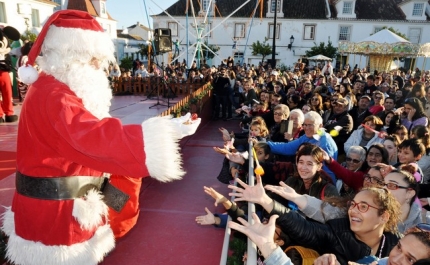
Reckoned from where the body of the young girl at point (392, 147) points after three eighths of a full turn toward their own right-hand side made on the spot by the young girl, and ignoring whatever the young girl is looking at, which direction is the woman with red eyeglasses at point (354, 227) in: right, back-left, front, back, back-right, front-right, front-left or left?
back

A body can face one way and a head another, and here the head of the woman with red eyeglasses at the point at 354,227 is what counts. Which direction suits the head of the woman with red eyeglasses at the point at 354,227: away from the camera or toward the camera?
toward the camera

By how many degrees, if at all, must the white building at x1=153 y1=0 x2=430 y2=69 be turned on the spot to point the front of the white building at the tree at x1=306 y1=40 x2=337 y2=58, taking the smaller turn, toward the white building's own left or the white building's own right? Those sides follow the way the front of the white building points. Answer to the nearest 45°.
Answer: approximately 45° to the white building's own left

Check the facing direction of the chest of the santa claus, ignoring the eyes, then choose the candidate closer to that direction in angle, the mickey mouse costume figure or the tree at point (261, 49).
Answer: the tree

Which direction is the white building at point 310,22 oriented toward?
toward the camera

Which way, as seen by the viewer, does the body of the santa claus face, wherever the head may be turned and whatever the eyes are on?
to the viewer's right

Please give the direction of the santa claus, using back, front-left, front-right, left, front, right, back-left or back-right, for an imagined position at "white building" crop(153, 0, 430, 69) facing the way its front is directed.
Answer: front

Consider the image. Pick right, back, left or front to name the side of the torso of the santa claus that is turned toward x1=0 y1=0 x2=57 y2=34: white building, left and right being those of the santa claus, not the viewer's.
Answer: left

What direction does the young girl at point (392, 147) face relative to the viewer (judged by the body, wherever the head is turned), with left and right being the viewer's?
facing the viewer and to the left of the viewer

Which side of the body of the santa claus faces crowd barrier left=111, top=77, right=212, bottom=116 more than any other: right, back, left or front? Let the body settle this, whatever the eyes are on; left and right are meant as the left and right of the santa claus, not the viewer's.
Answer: left

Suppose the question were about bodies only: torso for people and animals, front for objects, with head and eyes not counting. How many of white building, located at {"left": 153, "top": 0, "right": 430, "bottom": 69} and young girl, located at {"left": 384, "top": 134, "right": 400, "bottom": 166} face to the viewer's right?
0

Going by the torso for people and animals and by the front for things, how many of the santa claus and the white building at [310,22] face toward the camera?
1

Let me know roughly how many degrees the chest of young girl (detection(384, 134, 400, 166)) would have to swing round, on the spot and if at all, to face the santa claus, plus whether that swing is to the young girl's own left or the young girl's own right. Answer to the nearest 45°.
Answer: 0° — they already face them

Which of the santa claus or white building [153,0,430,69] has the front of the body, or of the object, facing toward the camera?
the white building

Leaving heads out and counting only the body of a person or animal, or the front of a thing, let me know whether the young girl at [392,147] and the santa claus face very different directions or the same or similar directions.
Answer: very different directions
